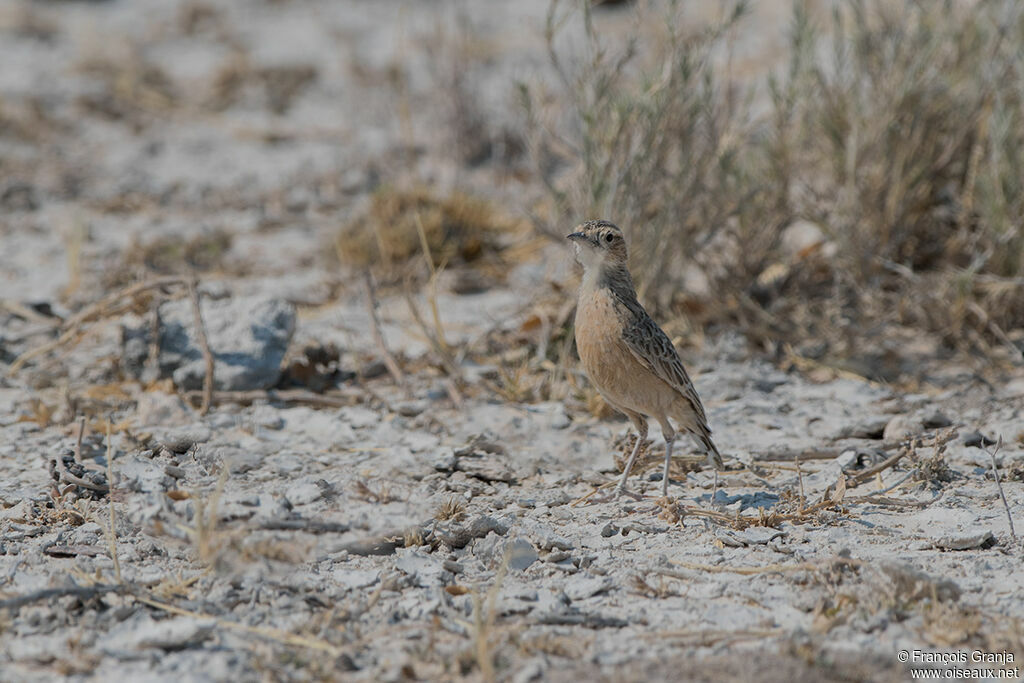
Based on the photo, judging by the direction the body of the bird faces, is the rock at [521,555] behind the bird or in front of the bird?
in front

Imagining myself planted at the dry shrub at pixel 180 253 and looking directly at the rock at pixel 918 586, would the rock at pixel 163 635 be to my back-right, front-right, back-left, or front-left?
front-right

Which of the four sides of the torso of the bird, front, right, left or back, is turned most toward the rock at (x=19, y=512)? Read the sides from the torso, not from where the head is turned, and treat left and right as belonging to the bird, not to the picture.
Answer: front

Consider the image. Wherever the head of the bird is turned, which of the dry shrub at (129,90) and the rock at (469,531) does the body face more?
the rock

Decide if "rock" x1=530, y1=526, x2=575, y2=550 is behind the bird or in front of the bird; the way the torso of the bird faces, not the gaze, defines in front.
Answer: in front

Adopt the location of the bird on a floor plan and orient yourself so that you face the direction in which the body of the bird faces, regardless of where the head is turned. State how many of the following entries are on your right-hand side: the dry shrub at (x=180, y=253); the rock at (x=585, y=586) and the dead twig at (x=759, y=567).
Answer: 1

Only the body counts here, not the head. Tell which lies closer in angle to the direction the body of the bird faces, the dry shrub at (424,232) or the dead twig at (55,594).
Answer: the dead twig

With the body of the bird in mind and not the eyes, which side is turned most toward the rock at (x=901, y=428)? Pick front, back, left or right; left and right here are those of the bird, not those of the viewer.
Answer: back

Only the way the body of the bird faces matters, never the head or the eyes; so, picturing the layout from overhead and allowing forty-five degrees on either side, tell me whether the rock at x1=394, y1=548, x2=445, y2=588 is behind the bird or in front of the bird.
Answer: in front

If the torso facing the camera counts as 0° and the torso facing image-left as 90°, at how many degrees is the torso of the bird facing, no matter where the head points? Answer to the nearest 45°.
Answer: approximately 45°

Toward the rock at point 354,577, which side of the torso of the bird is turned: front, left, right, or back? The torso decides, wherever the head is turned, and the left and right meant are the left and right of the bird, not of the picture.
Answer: front
